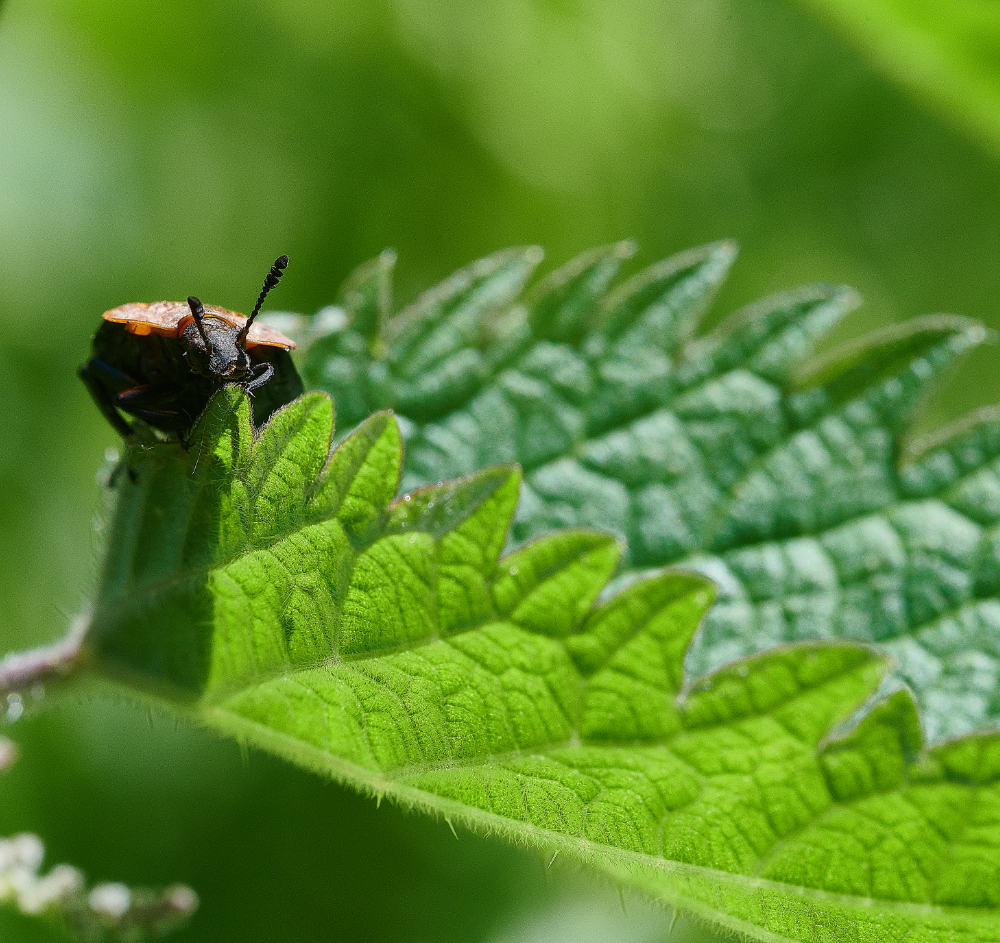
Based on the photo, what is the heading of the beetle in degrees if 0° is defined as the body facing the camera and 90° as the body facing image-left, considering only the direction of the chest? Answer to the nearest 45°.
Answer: approximately 0°

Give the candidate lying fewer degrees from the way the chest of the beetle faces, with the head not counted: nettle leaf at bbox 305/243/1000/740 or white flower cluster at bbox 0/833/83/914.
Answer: the white flower cluster
